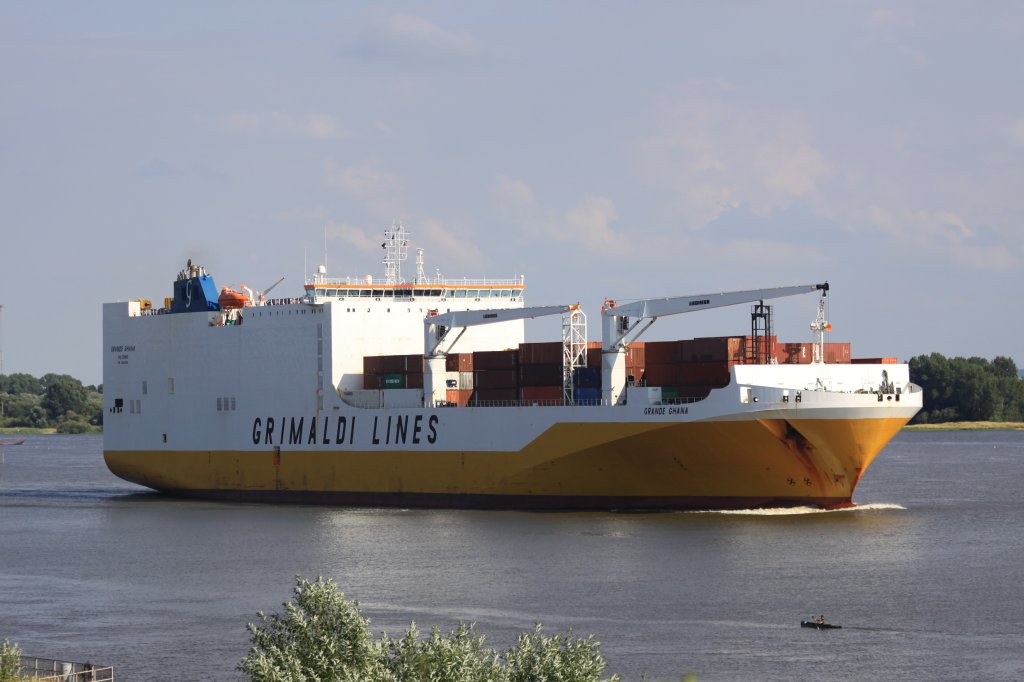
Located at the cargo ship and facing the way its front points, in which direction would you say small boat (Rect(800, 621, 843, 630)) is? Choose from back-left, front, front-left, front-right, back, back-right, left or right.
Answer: front-right

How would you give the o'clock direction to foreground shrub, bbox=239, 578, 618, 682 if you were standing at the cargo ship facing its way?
The foreground shrub is roughly at 2 o'clock from the cargo ship.

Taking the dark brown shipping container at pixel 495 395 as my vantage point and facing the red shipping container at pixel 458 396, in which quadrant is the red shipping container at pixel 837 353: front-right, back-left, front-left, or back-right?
back-right

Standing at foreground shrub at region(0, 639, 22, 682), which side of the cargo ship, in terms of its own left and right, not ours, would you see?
right

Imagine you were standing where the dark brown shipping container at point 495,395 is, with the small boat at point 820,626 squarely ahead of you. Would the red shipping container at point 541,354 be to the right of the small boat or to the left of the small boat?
left
